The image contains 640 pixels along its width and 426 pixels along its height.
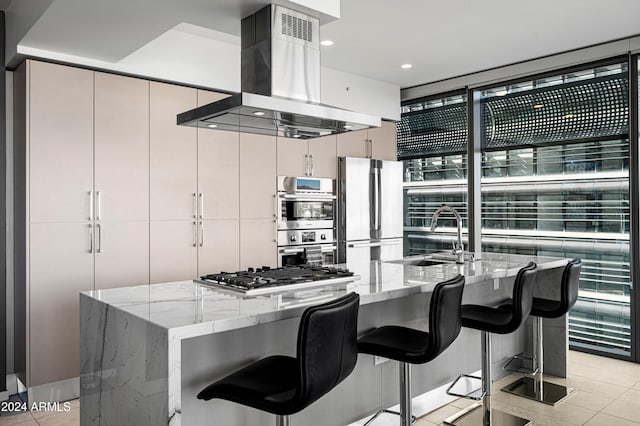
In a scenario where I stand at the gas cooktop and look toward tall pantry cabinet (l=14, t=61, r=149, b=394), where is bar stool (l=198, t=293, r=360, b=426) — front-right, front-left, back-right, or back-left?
back-left

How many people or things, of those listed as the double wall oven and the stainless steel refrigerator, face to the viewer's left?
0

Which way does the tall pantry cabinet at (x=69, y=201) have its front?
toward the camera

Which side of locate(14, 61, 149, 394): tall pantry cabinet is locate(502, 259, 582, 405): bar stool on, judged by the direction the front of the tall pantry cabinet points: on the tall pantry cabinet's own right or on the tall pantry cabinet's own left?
on the tall pantry cabinet's own left

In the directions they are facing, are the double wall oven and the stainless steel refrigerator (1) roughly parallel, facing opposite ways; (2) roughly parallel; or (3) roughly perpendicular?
roughly parallel

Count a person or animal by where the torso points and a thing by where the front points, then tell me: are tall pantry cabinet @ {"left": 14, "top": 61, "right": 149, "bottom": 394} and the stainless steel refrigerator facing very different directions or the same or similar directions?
same or similar directions

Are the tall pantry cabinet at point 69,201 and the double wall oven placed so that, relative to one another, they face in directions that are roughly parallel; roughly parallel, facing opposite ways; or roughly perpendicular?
roughly parallel

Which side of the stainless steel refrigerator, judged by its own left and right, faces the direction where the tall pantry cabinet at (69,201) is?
right

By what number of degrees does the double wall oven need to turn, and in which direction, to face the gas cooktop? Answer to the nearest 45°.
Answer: approximately 45° to its right

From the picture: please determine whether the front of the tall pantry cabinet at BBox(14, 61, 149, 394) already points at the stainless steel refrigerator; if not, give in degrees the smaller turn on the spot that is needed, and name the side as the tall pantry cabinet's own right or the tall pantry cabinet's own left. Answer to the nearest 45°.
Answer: approximately 90° to the tall pantry cabinet's own left

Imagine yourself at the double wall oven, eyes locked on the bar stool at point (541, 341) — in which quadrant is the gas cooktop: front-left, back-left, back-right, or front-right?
front-right

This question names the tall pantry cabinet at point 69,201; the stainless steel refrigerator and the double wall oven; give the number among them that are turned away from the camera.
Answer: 0

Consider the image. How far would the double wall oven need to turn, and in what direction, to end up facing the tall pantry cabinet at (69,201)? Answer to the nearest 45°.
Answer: approximately 90° to its right

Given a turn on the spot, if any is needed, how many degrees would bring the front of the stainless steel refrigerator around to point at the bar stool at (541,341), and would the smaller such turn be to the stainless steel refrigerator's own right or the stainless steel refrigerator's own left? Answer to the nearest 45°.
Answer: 0° — it already faces it

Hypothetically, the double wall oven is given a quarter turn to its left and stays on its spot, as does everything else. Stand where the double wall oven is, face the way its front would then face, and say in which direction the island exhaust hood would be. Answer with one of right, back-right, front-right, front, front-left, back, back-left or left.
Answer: back-right

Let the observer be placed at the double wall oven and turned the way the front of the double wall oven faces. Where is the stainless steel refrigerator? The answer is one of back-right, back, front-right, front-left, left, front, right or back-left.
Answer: left

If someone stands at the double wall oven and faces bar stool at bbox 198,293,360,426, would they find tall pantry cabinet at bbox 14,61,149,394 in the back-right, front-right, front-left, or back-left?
front-right

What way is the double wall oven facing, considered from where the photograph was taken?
facing the viewer and to the right of the viewer
